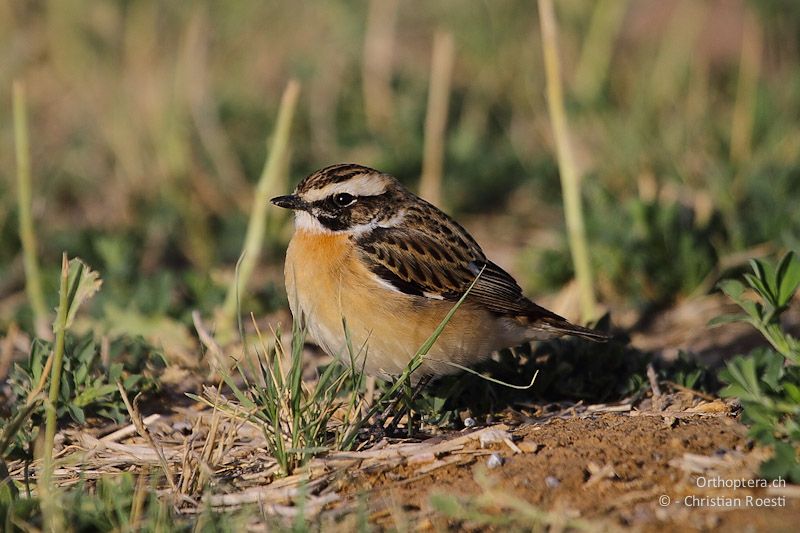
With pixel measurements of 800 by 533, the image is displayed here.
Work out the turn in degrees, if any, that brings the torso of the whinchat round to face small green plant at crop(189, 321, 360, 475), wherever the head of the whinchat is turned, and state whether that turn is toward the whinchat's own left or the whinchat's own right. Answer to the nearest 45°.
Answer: approximately 90° to the whinchat's own left

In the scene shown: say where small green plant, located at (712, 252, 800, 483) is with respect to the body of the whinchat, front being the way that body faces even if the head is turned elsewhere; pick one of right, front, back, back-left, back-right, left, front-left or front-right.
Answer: back-left

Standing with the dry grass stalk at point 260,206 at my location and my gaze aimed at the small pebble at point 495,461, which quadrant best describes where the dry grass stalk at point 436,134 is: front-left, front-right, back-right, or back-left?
back-left

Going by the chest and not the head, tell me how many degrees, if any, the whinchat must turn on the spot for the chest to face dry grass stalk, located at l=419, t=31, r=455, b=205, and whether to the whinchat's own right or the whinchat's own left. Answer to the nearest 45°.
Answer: approximately 90° to the whinchat's own right

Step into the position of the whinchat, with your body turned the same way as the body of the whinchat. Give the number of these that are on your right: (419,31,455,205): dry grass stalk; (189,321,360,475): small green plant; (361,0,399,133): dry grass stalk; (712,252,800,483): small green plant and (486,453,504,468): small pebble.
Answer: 2

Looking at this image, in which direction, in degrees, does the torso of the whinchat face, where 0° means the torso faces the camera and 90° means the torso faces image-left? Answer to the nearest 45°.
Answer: approximately 90°

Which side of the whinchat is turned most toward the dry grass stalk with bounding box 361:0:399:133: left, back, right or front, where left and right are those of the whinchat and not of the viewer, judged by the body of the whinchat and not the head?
right

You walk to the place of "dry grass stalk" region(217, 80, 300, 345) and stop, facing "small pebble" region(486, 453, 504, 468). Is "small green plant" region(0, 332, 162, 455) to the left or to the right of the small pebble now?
right

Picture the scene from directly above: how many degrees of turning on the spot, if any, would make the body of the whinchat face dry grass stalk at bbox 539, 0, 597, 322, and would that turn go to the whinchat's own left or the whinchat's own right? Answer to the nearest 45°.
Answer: approximately 135° to the whinchat's own right

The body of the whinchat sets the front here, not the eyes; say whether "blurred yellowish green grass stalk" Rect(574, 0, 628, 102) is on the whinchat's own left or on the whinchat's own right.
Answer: on the whinchat's own right

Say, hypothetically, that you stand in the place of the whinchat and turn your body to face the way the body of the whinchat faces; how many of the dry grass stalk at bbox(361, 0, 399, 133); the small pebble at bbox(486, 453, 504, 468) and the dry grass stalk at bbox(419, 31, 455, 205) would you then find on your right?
2
